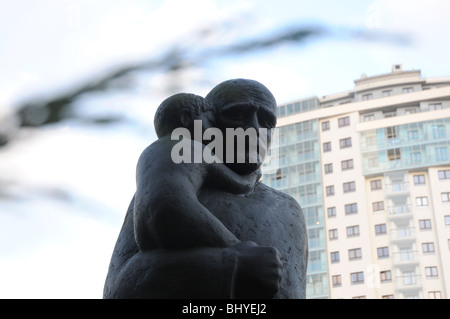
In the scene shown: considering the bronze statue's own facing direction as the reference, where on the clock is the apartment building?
The apartment building is roughly at 8 o'clock from the bronze statue.

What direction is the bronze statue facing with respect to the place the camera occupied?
facing the viewer and to the right of the viewer
